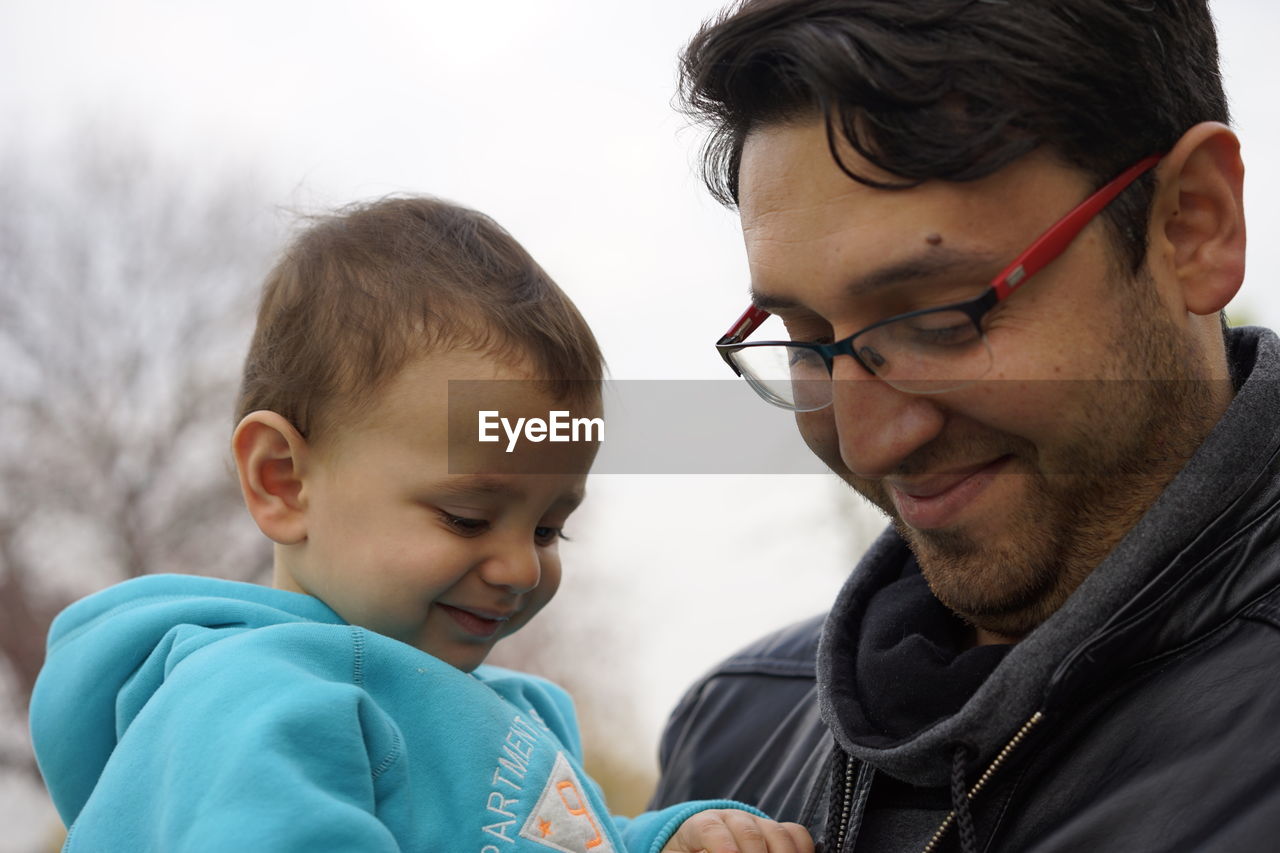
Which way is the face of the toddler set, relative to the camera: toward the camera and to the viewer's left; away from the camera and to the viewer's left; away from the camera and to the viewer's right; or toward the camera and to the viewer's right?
toward the camera and to the viewer's right

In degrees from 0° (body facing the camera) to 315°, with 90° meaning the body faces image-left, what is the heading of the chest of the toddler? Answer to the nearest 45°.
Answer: approximately 315°

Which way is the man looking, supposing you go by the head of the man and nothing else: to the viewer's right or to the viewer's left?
to the viewer's left

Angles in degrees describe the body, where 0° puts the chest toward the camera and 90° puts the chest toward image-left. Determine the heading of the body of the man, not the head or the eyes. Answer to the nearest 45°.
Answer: approximately 45°
